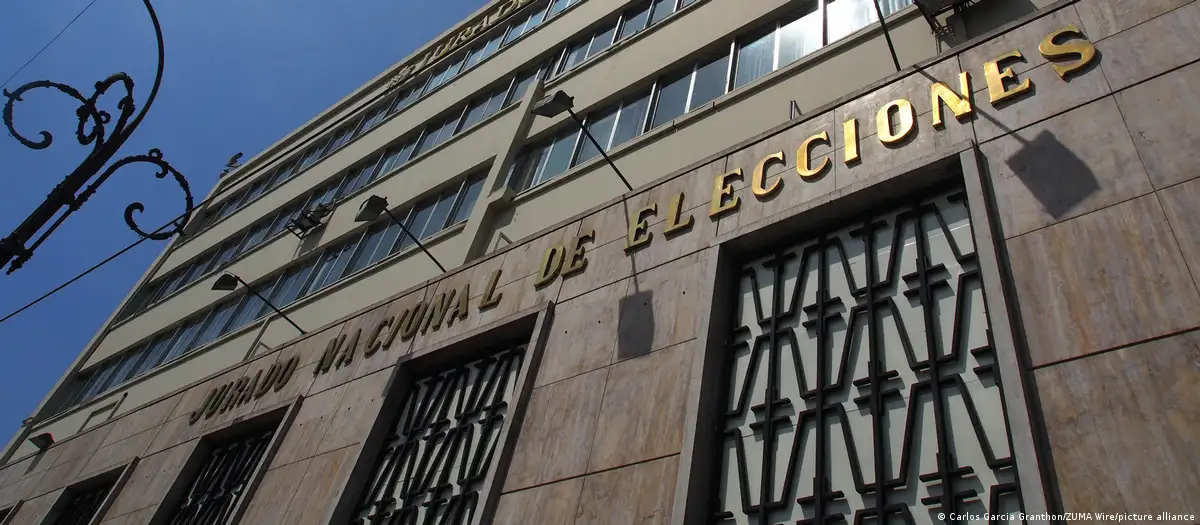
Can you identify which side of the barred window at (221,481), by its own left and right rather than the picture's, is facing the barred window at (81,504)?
right

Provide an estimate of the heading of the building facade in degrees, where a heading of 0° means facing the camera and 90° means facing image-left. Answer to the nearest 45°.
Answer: approximately 45°

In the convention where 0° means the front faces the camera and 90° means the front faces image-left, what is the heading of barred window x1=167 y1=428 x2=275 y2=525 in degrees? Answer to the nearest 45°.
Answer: approximately 45°
